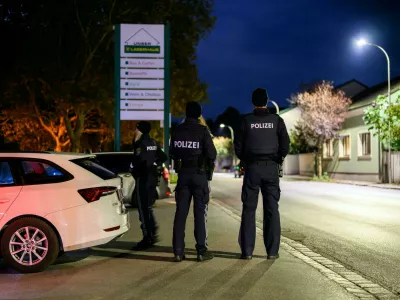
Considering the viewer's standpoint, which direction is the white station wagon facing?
facing to the left of the viewer

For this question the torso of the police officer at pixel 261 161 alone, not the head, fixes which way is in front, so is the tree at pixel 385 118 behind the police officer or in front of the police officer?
in front

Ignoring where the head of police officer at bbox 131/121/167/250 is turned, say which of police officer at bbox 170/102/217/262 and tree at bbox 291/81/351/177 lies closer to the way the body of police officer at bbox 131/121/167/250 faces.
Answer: the tree

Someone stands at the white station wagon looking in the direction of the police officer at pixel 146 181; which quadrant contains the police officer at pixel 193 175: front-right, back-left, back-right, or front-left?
front-right

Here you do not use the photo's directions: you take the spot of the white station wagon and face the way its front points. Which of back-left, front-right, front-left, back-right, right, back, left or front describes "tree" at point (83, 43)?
right

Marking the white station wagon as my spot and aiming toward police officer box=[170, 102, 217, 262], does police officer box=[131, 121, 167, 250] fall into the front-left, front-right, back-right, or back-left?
front-left

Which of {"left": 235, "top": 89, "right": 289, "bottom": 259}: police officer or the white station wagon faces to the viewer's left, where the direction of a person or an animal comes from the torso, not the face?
the white station wagon

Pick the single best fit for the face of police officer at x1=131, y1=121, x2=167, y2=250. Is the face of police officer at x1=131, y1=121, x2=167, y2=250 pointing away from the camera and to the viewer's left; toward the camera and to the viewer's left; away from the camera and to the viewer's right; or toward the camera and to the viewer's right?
away from the camera and to the viewer's left

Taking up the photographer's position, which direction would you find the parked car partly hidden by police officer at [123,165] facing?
facing to the left of the viewer

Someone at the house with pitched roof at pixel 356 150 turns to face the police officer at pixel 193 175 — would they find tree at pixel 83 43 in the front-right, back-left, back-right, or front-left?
front-right

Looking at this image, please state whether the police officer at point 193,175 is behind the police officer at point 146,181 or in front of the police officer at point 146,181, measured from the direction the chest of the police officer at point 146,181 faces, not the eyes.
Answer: behind

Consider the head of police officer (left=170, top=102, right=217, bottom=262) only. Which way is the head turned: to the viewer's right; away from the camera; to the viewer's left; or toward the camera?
away from the camera

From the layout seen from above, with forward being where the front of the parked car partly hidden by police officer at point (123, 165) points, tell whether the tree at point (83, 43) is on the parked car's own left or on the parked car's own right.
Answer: on the parked car's own right

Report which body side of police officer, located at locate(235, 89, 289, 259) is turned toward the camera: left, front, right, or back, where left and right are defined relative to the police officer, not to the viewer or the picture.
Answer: back

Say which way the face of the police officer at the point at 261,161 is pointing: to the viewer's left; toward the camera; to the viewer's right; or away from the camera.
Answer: away from the camera
